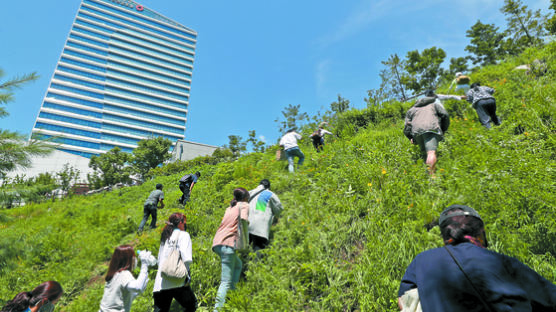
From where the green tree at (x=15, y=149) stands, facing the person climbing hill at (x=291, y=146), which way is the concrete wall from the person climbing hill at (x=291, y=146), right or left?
left

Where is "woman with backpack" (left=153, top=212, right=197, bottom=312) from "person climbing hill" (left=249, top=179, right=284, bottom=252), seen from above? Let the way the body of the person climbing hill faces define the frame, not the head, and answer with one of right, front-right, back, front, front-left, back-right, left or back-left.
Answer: back-left

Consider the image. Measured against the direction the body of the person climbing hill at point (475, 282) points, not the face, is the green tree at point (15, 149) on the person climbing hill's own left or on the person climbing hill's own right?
on the person climbing hill's own left

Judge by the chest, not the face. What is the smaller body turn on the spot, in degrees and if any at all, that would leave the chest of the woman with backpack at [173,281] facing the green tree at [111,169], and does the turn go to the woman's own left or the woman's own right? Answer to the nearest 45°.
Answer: approximately 45° to the woman's own left

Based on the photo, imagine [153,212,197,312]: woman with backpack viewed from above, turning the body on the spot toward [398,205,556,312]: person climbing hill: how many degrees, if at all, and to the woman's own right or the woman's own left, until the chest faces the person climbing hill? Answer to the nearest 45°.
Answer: approximately 90° to the woman's own right

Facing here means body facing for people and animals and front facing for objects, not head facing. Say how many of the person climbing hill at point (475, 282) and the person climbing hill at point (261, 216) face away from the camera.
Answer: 2

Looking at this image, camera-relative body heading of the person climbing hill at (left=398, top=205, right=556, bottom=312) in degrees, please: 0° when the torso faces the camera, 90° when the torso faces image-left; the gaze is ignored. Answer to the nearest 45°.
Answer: approximately 180°

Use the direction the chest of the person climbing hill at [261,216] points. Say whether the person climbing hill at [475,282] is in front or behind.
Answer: behind

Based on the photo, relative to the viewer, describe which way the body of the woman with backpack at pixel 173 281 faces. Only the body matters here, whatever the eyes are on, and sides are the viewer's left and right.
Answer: facing away from the viewer and to the right of the viewer

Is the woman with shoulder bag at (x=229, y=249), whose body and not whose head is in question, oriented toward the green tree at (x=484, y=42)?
yes

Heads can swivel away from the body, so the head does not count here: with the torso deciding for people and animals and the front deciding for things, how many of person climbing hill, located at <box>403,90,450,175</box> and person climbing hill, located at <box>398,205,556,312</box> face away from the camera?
2

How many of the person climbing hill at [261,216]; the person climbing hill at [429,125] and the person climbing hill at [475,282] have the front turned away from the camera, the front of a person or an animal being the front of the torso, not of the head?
3

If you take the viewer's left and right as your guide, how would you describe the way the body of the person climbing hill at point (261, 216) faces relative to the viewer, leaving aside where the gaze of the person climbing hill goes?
facing away from the viewer

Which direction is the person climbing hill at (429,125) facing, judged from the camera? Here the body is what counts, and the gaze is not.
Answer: away from the camera

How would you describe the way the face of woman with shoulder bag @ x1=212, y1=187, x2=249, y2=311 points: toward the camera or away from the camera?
away from the camera
